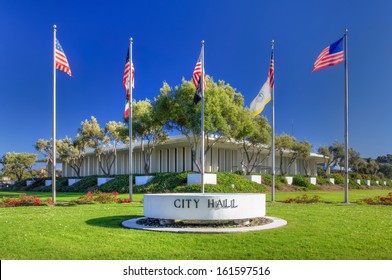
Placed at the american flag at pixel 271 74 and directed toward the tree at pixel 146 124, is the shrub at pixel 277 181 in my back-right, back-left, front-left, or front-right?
front-right

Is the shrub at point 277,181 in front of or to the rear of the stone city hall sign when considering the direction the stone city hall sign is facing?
to the rear

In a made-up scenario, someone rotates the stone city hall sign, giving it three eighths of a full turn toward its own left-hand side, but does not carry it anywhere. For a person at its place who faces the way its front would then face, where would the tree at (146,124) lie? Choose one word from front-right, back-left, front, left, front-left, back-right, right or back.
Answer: front-left

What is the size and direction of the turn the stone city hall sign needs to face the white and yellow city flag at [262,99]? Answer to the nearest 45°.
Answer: approximately 180°

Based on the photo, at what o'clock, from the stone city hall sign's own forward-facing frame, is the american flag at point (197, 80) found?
The american flag is roughly at 6 o'clock from the stone city hall sign.

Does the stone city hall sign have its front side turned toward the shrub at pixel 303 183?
no

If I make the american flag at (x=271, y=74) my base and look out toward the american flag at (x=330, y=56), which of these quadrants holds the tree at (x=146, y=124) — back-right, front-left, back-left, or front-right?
back-left

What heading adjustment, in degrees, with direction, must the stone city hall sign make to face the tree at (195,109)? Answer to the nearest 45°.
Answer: approximately 180°

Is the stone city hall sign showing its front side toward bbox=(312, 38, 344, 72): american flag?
no

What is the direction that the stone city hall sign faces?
toward the camera
